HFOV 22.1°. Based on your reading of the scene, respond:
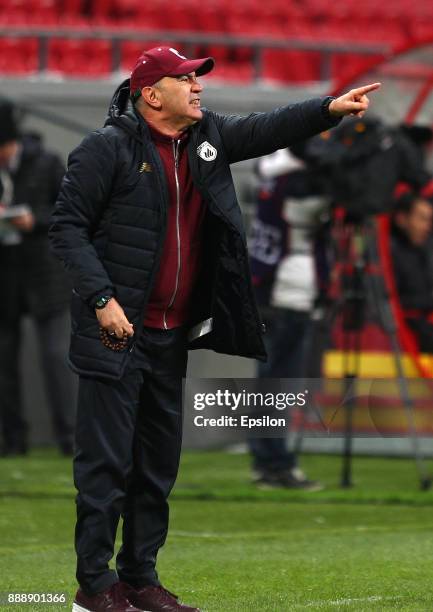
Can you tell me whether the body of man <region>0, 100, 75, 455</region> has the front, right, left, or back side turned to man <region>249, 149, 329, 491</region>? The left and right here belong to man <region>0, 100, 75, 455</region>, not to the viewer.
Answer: left

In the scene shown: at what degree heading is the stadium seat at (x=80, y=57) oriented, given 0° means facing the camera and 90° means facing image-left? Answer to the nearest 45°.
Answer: approximately 0°

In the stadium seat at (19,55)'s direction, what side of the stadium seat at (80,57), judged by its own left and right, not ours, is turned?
right

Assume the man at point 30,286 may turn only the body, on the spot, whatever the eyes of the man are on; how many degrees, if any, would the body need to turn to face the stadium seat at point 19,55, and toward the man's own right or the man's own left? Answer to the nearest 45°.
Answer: approximately 135° to the man's own right

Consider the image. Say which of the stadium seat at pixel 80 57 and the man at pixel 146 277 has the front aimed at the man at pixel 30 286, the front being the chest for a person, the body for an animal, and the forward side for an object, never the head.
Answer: the stadium seat

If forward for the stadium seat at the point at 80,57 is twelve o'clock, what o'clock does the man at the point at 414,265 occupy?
The man is roughly at 11 o'clock from the stadium seat.

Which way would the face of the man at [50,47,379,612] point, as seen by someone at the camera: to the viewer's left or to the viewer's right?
to the viewer's right

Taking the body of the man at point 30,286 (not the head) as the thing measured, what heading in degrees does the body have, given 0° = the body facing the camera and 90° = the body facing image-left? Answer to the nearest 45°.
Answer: approximately 45°

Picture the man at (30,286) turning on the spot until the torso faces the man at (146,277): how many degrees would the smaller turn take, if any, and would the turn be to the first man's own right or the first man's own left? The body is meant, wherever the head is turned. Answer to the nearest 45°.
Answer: approximately 45° to the first man's own left
